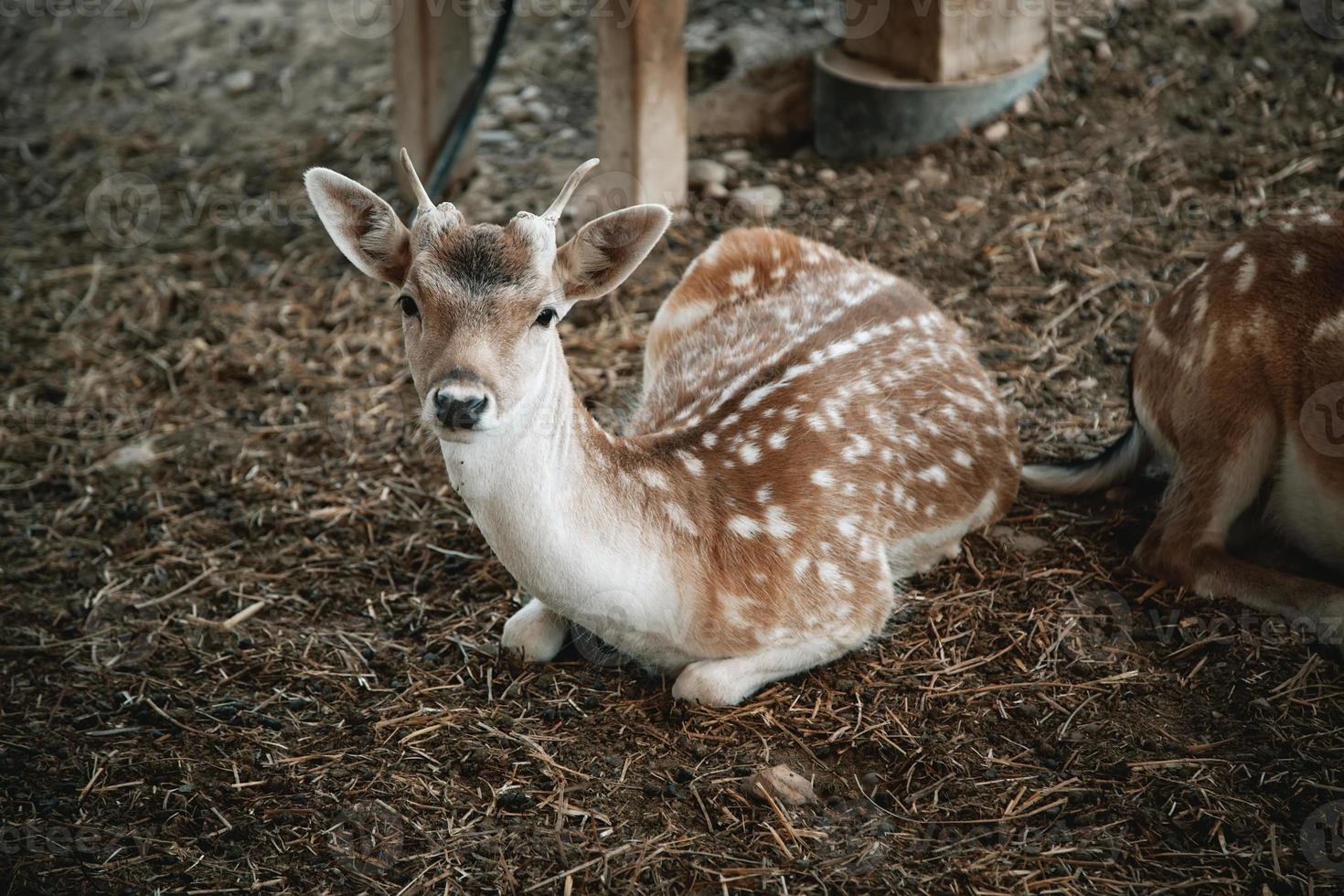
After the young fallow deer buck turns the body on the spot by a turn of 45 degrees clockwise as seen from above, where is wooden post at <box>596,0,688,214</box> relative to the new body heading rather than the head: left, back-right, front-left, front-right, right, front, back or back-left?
right

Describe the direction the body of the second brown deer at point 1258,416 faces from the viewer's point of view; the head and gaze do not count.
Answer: to the viewer's right

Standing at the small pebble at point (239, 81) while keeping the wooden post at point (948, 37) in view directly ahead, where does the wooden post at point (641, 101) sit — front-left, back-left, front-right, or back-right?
front-right

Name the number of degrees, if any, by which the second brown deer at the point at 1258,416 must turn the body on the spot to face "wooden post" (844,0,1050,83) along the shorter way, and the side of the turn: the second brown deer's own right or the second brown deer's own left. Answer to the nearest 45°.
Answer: approximately 135° to the second brown deer's own left

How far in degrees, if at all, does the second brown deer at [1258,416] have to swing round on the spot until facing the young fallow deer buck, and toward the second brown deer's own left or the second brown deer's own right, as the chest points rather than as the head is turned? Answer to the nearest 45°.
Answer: approximately 135° to the second brown deer's own right

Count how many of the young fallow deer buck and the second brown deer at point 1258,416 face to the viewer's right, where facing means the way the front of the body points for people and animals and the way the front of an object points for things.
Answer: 1

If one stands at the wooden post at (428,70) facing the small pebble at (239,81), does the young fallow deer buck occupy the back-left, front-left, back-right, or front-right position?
back-left

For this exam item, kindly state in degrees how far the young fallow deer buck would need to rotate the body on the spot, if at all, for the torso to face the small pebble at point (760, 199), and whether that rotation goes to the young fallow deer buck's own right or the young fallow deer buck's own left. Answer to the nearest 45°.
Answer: approximately 135° to the young fallow deer buck's own right

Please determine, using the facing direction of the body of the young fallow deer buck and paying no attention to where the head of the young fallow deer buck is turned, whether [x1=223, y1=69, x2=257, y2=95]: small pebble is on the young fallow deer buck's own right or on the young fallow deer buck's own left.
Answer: on the young fallow deer buck's own right

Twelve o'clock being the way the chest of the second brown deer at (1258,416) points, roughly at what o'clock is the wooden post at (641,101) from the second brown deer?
The wooden post is roughly at 7 o'clock from the second brown deer.

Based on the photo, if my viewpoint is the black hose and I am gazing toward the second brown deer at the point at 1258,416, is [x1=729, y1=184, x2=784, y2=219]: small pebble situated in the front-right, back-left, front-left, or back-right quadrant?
front-left

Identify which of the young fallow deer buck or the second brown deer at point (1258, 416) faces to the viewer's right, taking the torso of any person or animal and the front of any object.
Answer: the second brown deer
